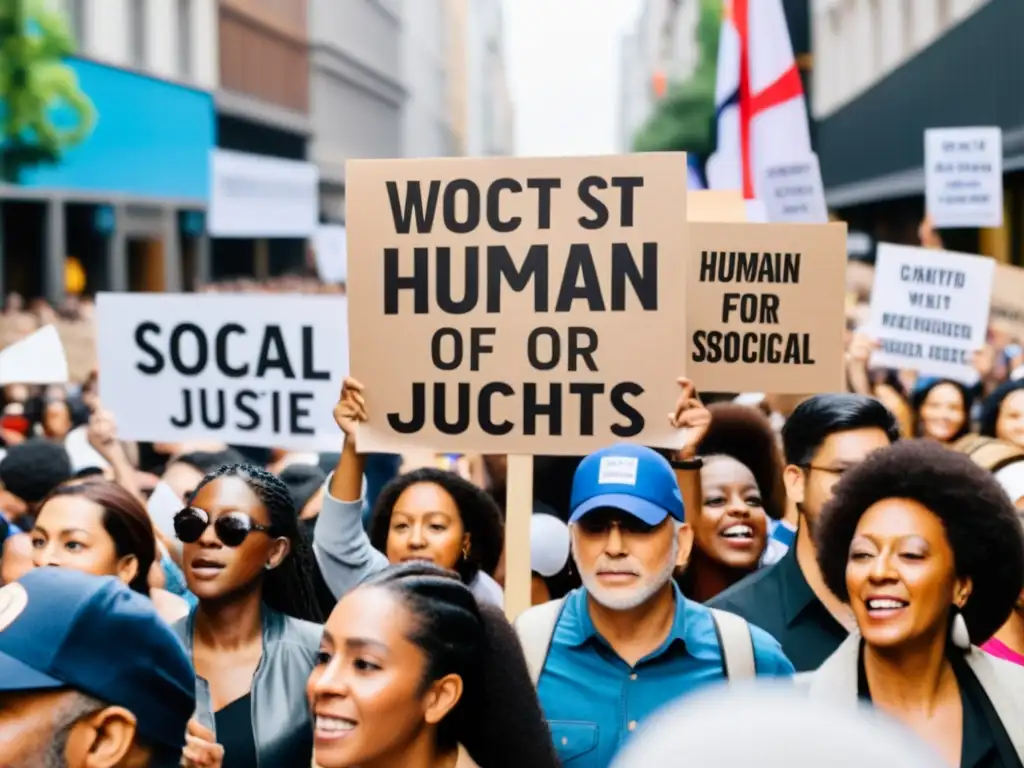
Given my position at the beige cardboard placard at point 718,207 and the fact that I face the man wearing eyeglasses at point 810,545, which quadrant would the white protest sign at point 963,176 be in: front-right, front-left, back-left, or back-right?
back-left

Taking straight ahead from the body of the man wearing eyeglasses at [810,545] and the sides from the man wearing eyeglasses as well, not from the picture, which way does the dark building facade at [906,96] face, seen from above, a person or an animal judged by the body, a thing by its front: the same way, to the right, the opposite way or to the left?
to the right

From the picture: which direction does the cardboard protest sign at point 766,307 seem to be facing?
toward the camera

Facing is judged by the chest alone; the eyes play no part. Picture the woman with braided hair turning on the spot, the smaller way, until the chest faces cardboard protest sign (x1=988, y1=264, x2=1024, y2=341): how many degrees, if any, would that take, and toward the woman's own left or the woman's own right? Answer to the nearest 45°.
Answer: approximately 180°

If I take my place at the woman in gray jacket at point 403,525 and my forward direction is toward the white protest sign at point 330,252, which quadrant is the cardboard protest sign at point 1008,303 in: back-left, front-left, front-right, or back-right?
front-right

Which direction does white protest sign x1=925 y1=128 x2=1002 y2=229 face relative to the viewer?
toward the camera

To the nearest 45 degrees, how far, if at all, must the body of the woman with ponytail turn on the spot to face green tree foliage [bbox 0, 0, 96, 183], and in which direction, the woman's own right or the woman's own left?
approximately 135° to the woman's own right

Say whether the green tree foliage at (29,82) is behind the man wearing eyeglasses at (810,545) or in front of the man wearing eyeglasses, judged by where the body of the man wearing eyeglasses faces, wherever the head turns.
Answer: behind

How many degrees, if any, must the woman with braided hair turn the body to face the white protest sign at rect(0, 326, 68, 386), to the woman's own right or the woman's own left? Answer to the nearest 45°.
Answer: approximately 135° to the woman's own right

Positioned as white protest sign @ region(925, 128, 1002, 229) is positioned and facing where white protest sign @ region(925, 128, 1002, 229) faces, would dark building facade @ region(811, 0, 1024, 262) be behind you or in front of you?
behind

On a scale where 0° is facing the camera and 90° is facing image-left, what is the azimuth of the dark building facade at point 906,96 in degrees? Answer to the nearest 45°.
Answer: approximately 45°

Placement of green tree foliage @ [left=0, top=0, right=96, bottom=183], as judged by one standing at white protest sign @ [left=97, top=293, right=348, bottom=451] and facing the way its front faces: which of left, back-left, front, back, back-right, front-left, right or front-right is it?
back

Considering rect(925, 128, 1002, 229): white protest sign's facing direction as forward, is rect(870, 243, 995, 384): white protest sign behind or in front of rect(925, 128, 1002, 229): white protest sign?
in front

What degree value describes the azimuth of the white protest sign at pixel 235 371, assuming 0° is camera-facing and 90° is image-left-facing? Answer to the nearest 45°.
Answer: approximately 0°

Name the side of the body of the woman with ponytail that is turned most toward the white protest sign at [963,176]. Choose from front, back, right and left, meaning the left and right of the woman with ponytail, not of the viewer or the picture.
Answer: back

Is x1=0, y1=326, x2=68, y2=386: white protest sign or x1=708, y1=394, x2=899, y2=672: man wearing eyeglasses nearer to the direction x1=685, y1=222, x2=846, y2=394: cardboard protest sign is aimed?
the man wearing eyeglasses

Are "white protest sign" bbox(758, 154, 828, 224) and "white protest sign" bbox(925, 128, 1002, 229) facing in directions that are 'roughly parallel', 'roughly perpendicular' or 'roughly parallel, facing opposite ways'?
roughly parallel

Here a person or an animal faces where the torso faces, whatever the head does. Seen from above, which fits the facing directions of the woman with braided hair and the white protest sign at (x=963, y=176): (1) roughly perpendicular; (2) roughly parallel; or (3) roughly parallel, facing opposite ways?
roughly parallel

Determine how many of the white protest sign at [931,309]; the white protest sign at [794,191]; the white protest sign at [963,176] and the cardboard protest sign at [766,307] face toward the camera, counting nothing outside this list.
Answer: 4

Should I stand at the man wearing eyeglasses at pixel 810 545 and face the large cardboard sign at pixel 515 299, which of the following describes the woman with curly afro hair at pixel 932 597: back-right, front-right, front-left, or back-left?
back-left

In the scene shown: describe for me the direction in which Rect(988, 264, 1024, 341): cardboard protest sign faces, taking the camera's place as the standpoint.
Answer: facing the viewer
